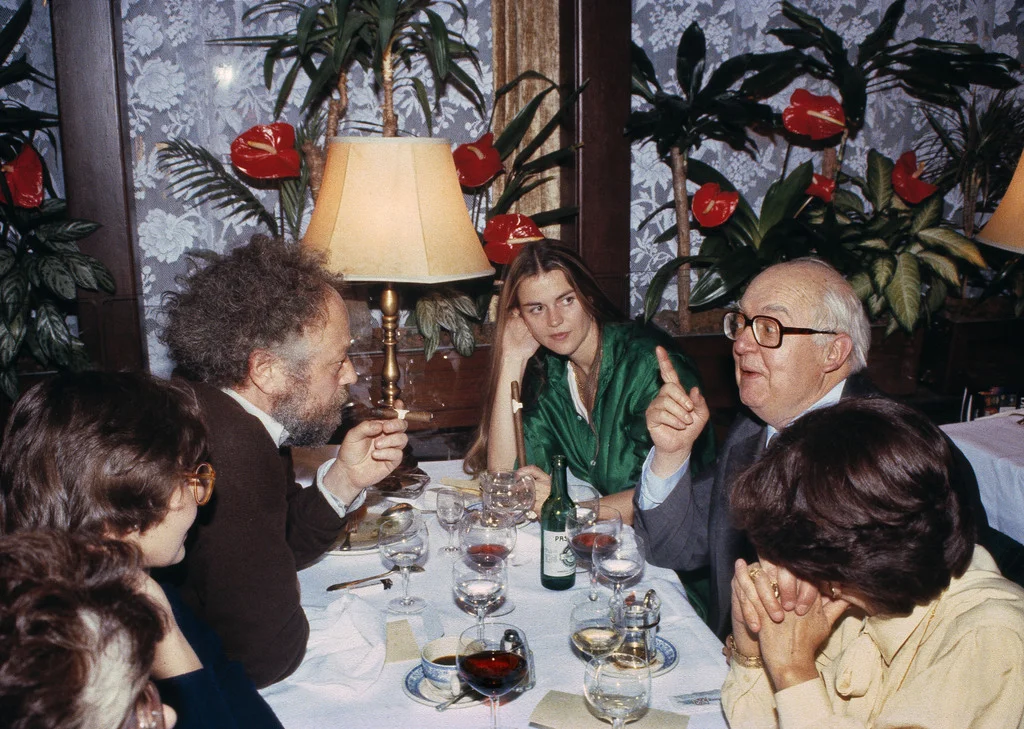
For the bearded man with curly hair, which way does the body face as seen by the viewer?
to the viewer's right

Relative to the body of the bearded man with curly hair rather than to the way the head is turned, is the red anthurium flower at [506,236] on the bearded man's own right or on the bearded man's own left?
on the bearded man's own left

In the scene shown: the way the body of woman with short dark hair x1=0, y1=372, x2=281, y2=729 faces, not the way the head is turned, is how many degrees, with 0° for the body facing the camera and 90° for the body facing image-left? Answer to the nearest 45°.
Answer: approximately 225°

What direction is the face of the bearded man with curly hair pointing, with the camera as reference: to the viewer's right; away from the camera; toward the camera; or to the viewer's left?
to the viewer's right

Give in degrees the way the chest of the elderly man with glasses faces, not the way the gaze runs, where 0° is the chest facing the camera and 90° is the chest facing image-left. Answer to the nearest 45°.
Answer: approximately 45°

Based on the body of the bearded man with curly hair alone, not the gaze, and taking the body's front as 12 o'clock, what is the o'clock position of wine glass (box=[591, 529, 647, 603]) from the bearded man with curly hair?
The wine glass is roughly at 1 o'clock from the bearded man with curly hair.

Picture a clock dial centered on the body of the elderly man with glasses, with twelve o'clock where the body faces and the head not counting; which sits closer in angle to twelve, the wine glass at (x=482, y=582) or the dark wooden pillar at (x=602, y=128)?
the wine glass

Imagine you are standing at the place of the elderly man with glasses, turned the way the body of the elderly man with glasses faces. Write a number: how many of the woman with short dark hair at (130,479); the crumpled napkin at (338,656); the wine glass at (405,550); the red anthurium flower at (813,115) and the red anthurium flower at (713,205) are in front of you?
3
